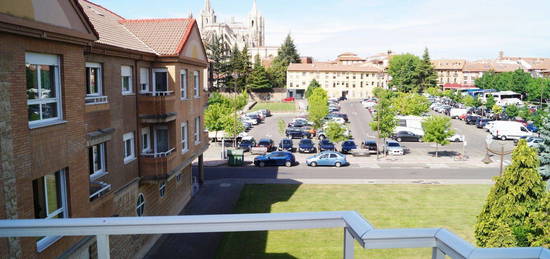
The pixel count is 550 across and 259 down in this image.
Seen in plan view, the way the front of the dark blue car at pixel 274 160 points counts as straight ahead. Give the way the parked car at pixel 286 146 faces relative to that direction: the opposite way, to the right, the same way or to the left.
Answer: to the left

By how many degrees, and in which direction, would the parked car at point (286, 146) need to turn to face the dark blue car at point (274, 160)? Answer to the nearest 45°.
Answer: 0° — it already faces it

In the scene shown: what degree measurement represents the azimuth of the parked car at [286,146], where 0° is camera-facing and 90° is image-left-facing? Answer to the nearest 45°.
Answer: approximately 0°

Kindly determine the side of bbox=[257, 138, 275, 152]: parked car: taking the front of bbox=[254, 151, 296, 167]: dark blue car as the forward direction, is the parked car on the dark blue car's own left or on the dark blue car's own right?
on the dark blue car's own right

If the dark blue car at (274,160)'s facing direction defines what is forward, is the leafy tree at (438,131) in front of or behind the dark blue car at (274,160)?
behind

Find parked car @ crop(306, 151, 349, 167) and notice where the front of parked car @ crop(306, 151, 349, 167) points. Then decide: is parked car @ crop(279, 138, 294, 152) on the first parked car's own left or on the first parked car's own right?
on the first parked car's own right

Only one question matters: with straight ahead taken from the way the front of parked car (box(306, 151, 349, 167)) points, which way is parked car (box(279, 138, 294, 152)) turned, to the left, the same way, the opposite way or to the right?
to the left

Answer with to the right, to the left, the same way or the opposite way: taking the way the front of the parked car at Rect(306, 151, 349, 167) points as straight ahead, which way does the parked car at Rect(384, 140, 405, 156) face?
to the left

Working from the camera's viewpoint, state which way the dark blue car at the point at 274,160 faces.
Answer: facing to the left of the viewer

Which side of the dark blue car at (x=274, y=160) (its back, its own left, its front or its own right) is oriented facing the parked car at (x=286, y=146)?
right

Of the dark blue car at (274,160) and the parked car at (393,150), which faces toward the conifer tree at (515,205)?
the parked car

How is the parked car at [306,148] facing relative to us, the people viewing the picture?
facing the viewer

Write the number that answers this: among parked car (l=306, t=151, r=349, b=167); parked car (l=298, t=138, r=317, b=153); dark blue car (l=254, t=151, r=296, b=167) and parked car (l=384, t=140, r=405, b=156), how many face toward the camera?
2

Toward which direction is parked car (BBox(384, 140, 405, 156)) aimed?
toward the camera

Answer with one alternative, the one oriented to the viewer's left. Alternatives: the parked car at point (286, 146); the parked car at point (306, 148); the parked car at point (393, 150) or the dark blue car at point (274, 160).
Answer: the dark blue car

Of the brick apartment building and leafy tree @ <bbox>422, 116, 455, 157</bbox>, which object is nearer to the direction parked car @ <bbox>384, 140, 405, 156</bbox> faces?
the brick apartment building

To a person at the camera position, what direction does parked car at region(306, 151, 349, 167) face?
facing to the left of the viewer
